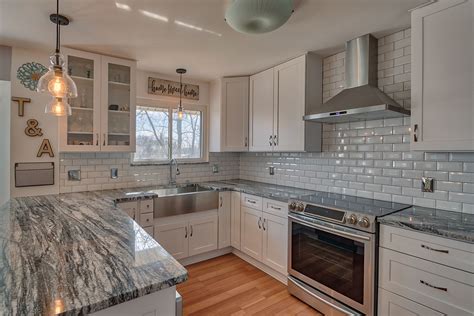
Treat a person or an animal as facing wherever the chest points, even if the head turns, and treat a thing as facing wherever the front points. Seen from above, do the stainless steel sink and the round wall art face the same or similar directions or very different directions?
same or similar directions

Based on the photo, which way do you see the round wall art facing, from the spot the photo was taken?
facing the viewer

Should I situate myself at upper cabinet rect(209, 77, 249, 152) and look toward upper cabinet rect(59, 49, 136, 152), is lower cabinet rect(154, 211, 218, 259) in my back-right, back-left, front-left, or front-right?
front-left

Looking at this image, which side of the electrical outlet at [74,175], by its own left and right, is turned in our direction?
front

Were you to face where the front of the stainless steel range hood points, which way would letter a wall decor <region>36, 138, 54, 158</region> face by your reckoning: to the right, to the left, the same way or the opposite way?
to the left

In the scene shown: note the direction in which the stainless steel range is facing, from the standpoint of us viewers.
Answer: facing the viewer and to the left of the viewer

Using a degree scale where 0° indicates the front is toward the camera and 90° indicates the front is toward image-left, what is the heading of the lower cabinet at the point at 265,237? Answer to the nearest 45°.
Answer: approximately 45°

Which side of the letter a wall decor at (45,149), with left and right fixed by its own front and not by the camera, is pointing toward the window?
left

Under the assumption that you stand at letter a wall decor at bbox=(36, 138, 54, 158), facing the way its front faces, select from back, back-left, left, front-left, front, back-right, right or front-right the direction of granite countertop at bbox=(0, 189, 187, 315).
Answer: front

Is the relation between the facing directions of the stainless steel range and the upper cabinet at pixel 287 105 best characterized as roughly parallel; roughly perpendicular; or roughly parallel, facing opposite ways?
roughly parallel

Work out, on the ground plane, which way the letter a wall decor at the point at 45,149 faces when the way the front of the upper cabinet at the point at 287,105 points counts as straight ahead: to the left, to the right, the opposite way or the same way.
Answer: to the left

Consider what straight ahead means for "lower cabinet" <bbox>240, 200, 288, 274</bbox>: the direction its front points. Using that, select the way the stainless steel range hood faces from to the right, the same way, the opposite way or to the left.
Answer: the same way
